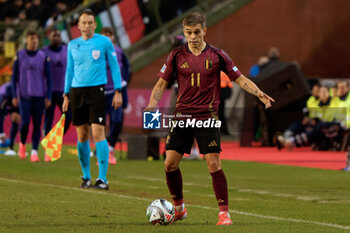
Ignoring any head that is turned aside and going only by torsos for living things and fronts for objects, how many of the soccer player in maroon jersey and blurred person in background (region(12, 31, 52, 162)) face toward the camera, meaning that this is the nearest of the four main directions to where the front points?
2

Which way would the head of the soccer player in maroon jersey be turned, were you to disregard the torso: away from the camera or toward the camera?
toward the camera

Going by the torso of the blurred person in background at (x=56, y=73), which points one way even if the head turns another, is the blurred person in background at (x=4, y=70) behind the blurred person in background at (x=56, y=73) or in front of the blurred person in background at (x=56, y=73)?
behind

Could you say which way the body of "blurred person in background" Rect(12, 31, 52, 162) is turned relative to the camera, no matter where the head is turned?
toward the camera

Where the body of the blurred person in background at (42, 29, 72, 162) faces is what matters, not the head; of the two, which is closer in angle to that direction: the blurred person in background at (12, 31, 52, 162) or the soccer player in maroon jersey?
the soccer player in maroon jersey

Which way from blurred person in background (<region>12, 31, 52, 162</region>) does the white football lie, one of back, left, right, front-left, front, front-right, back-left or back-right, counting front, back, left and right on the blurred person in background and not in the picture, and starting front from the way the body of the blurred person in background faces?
front

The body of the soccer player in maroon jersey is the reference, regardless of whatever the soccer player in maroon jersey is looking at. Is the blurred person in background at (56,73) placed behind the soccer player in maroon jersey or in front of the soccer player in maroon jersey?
behind

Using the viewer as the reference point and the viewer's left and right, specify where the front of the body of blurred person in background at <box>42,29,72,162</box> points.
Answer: facing the viewer

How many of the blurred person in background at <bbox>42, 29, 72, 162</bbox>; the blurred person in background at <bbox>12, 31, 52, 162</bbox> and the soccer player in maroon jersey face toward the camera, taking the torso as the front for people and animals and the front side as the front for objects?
3

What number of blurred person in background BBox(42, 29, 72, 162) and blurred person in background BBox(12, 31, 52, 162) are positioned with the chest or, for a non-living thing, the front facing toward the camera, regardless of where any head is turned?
2
